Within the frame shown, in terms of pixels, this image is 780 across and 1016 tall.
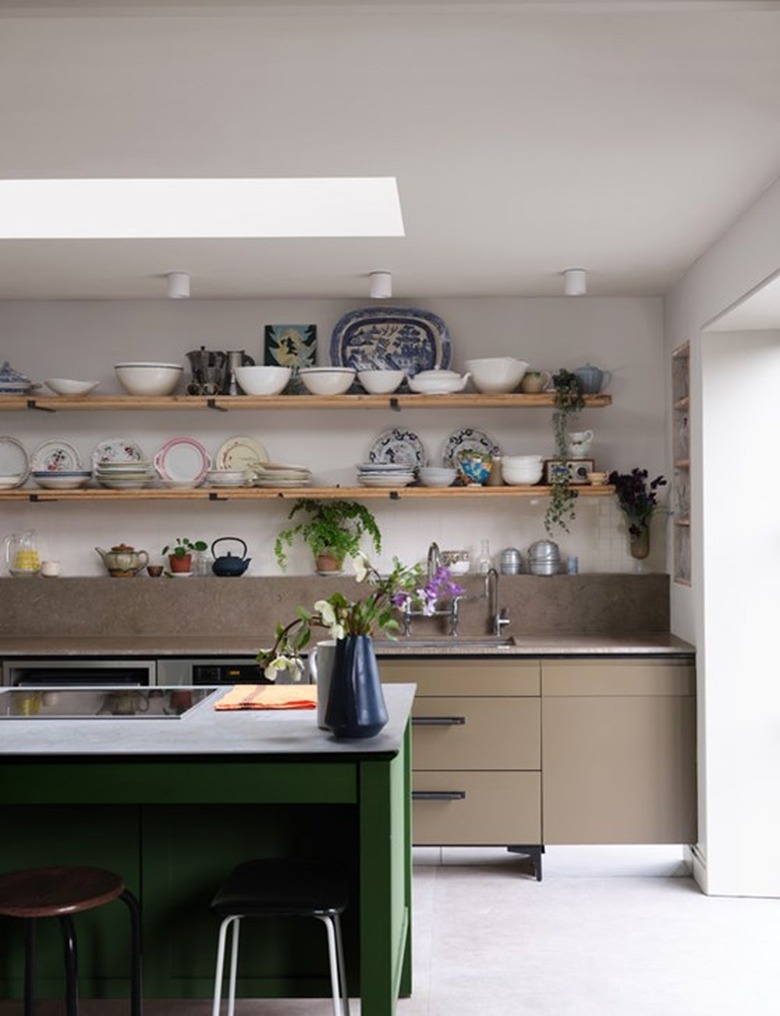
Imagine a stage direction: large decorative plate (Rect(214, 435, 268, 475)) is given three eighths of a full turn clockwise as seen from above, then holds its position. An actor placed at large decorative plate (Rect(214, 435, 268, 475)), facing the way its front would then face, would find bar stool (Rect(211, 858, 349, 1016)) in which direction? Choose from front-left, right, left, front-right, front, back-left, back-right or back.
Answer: back-left

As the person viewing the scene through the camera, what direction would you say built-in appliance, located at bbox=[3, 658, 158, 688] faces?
facing the viewer

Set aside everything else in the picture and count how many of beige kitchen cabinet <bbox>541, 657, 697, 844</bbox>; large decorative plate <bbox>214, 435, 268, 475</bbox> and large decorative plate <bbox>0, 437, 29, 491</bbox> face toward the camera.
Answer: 3

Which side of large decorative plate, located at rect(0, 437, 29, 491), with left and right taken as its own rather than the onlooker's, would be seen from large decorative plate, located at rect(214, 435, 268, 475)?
left

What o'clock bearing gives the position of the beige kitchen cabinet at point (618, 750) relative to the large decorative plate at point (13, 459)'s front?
The beige kitchen cabinet is roughly at 10 o'clock from the large decorative plate.

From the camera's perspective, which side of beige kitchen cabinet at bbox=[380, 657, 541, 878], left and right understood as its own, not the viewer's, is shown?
front

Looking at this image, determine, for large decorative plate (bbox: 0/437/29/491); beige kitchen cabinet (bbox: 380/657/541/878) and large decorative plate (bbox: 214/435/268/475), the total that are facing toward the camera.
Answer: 3
